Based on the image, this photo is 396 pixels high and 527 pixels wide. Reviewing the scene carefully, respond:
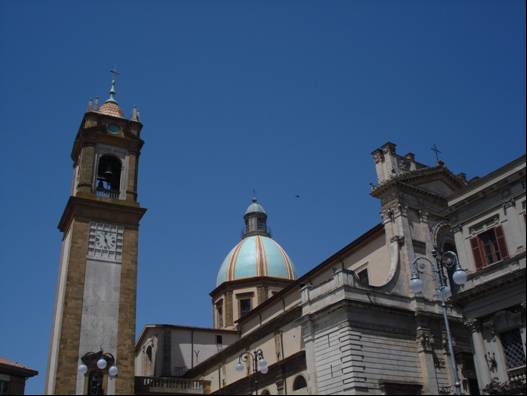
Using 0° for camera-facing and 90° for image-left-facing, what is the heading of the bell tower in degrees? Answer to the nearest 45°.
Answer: approximately 0°
